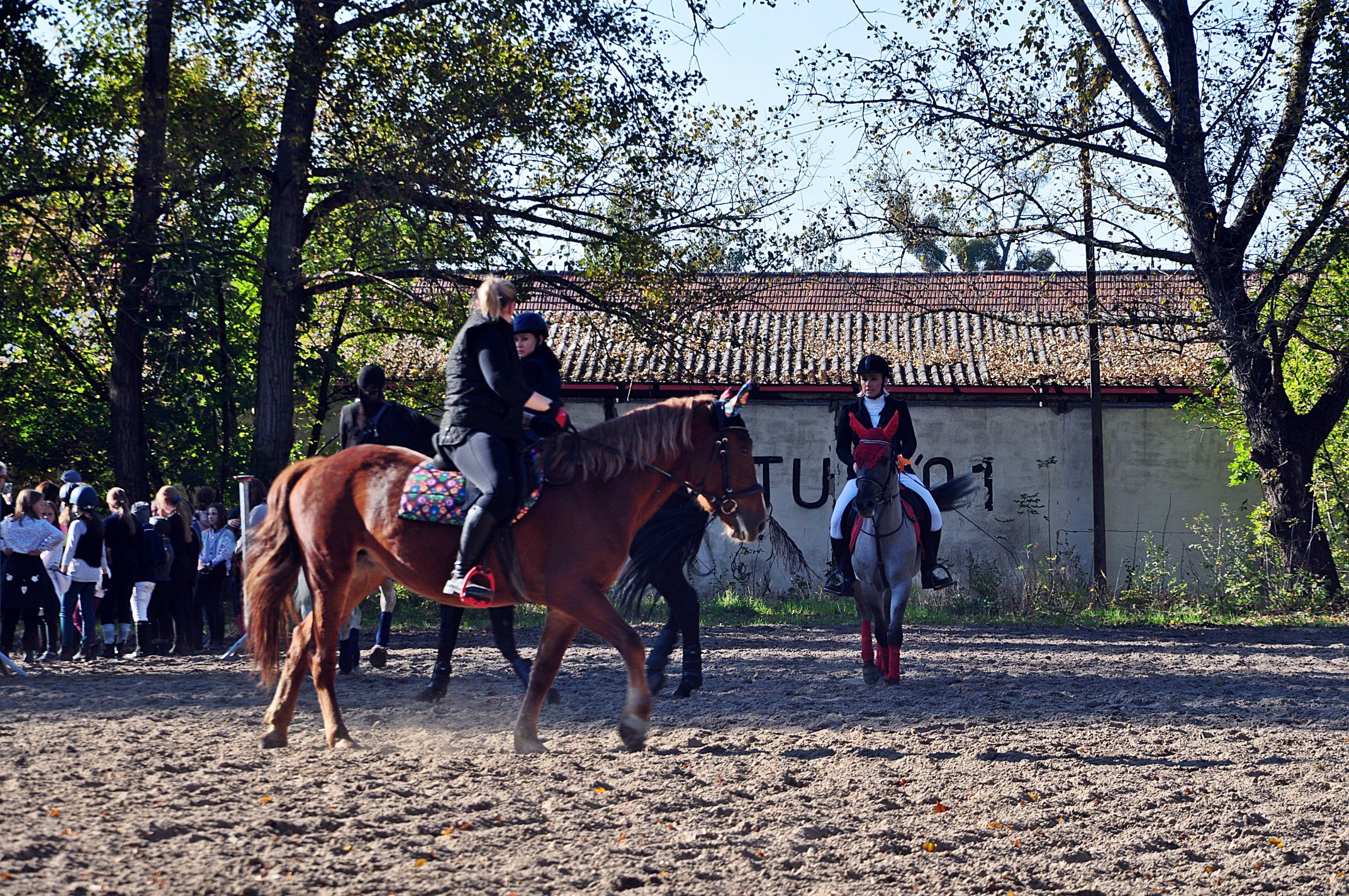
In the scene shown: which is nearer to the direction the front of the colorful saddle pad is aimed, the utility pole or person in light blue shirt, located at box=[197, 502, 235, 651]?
the utility pole

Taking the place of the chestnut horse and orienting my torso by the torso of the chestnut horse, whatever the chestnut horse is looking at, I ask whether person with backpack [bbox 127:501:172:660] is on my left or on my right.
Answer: on my left

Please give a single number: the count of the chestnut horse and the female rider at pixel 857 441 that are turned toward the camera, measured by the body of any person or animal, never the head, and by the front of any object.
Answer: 1

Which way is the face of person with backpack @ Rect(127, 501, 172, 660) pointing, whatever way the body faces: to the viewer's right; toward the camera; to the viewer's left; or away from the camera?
away from the camera

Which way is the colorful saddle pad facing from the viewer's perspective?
to the viewer's right

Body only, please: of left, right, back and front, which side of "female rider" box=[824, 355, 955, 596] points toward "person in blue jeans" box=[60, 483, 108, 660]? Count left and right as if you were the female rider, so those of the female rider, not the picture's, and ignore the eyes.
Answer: right

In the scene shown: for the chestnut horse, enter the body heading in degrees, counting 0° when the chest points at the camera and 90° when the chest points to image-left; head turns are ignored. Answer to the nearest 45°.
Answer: approximately 270°

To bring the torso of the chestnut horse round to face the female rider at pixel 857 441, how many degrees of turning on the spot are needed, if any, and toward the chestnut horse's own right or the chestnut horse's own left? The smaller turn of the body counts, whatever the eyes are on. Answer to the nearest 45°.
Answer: approximately 45° to the chestnut horse's own left
